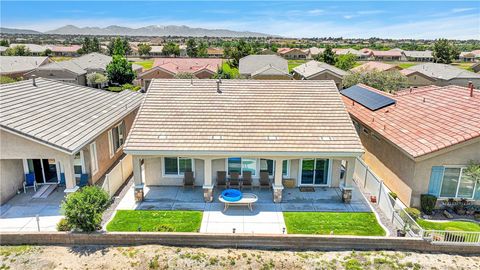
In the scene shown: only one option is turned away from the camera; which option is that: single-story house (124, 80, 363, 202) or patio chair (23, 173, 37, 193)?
the single-story house

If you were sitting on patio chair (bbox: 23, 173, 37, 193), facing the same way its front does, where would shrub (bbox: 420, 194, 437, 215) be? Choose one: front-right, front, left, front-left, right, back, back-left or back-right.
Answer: front-left

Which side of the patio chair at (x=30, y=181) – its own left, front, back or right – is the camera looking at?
front

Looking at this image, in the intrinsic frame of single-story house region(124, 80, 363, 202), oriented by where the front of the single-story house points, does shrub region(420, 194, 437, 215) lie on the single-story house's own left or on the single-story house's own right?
on the single-story house's own right

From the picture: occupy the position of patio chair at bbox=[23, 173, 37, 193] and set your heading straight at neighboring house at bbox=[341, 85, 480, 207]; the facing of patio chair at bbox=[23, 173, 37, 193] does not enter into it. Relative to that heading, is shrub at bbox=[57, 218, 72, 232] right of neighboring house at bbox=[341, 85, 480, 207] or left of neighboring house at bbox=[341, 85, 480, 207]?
right

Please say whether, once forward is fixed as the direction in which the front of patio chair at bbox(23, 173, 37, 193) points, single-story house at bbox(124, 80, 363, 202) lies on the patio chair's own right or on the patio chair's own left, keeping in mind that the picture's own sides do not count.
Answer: on the patio chair's own left

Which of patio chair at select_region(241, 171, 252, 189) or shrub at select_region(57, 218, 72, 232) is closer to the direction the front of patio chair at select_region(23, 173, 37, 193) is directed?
the shrub

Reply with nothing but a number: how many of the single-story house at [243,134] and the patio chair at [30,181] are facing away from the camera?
1

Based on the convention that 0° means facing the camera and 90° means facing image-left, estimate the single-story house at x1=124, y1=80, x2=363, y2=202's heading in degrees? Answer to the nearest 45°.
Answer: approximately 180°

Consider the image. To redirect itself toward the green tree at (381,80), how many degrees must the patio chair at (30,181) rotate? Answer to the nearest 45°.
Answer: approximately 90° to its left

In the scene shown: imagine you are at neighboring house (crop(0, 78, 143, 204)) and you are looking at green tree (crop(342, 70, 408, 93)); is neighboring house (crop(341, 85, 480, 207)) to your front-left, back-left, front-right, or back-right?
front-right

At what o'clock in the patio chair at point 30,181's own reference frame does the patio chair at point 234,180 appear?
the patio chair at point 234,180 is roughly at 10 o'clock from the patio chair at point 30,181.

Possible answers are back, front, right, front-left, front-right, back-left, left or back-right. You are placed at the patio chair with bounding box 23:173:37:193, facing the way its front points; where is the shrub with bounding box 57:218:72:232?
front

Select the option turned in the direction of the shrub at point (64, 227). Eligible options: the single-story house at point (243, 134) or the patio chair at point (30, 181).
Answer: the patio chair

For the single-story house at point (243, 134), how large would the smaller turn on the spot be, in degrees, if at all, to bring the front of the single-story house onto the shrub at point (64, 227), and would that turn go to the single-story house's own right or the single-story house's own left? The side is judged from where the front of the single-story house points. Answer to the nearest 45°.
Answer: approximately 135° to the single-story house's own left

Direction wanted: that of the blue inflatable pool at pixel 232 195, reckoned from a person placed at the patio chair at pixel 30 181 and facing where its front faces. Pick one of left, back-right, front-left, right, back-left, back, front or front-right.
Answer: front-left

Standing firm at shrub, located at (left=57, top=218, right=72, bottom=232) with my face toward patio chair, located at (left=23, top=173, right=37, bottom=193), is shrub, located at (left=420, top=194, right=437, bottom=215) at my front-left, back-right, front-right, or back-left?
back-right
